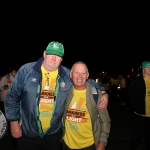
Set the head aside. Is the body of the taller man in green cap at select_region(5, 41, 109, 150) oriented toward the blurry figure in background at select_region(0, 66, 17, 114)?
no

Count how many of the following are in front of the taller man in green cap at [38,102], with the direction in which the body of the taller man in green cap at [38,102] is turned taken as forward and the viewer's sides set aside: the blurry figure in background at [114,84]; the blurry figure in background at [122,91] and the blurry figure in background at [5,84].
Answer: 0

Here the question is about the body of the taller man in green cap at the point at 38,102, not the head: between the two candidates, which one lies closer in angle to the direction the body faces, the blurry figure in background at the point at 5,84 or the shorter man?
the shorter man

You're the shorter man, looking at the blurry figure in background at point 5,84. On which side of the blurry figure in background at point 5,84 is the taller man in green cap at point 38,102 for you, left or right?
left

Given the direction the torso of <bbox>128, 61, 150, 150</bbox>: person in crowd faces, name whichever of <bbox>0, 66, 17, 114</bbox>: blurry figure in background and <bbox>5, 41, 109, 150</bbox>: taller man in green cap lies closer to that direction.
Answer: the taller man in green cap

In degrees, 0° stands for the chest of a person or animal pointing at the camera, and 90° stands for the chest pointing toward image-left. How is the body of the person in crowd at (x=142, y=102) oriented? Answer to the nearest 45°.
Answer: approximately 315°

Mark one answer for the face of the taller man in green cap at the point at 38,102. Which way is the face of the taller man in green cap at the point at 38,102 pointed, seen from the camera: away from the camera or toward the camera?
toward the camera

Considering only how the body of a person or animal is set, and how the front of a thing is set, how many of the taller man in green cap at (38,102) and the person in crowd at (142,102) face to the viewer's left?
0

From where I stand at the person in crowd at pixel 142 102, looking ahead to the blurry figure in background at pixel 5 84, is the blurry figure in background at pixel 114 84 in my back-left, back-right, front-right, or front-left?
front-right

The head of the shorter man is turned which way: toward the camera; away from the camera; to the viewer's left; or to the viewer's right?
toward the camera

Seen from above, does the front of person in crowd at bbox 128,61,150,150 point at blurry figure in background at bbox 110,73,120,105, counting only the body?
no

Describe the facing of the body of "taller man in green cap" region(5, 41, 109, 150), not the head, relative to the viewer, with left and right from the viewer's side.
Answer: facing the viewer

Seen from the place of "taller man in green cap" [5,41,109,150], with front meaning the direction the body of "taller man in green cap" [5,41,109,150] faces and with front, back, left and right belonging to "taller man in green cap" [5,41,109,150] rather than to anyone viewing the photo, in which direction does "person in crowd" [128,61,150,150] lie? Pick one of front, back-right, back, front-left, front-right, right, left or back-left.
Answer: back-left

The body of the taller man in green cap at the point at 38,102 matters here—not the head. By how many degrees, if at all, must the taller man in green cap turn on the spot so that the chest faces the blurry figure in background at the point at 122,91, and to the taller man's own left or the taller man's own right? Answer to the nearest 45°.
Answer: approximately 180°

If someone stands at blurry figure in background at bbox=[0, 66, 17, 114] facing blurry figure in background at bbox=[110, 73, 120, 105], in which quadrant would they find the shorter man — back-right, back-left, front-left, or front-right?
back-right

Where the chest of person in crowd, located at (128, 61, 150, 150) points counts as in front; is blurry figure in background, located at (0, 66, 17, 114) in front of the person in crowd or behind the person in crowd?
behind

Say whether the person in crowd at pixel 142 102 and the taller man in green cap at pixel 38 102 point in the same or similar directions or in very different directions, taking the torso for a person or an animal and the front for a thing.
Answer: same or similar directions

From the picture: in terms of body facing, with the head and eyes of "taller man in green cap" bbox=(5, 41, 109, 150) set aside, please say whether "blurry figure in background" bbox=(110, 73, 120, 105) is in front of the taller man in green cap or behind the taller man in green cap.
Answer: behind

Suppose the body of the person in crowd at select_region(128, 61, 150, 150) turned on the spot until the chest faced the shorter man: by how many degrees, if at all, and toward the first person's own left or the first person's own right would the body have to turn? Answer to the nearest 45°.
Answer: approximately 45° to the first person's own right
